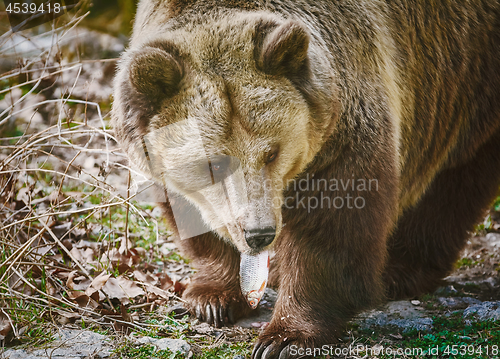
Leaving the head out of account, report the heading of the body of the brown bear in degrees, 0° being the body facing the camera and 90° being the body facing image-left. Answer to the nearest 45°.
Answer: approximately 45°
